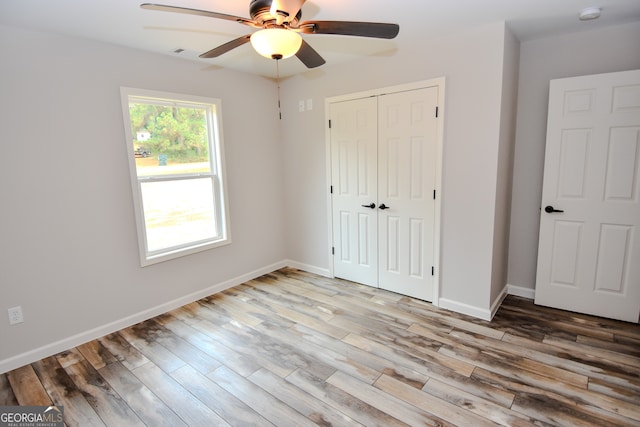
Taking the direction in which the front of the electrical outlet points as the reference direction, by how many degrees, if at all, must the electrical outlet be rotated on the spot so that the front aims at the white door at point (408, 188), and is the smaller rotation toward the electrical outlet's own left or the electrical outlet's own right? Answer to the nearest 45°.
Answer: approximately 45° to the electrical outlet's own left

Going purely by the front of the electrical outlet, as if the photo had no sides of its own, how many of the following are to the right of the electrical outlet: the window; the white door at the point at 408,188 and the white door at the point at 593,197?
0

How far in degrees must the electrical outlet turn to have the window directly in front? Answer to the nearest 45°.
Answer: approximately 90° to its left

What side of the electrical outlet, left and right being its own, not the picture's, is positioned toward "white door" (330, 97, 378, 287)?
left

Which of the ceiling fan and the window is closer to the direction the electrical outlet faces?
the ceiling fan

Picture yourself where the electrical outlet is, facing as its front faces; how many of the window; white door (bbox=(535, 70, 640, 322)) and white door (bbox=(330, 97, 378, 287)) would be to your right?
0

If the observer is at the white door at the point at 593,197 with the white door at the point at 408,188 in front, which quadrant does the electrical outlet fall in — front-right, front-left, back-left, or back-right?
front-left

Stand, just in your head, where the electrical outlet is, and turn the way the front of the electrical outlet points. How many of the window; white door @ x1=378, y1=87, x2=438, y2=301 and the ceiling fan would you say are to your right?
0

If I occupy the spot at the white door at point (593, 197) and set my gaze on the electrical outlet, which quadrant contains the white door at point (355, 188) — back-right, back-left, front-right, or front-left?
front-right

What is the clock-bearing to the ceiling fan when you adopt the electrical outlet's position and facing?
The ceiling fan is roughly at 11 o'clock from the electrical outlet.

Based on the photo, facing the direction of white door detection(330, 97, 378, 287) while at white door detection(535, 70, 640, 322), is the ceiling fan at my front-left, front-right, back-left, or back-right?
front-left

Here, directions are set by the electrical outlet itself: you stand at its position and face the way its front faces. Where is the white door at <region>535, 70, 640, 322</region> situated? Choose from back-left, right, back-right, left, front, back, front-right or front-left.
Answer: front-left

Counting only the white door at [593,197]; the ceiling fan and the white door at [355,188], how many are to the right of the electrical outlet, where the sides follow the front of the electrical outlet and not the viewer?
0

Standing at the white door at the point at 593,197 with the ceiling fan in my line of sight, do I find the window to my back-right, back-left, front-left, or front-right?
front-right

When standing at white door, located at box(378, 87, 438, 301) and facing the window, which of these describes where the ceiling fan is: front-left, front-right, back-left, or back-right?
front-left

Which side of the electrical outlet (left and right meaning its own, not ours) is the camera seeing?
front
